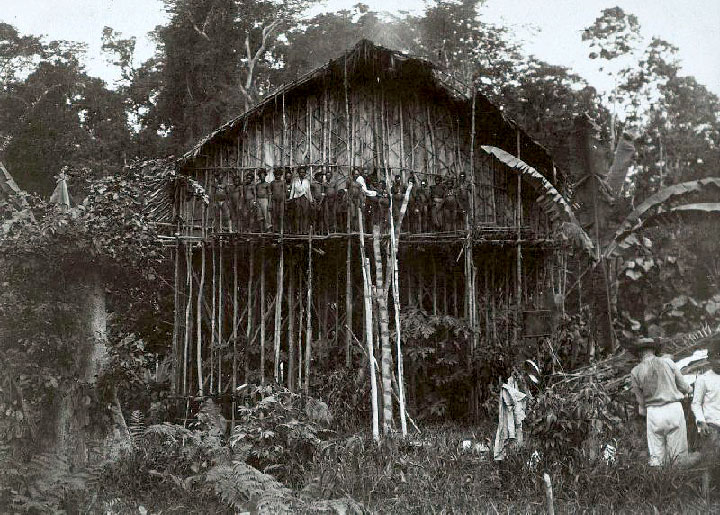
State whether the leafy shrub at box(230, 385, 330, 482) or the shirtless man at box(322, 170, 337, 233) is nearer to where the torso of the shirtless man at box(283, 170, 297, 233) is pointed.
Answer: the leafy shrub

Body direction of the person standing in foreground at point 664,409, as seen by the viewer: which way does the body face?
away from the camera

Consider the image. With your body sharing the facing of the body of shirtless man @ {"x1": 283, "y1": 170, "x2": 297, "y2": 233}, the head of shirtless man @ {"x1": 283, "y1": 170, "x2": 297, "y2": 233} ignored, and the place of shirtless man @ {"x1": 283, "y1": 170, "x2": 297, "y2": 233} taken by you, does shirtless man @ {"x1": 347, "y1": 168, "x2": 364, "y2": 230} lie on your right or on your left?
on your left

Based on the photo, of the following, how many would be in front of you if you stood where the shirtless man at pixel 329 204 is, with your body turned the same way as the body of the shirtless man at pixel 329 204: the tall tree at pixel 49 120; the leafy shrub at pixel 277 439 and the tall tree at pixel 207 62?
1

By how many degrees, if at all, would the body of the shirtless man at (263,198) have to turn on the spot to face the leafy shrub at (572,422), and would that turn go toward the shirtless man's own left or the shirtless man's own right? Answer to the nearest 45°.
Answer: approximately 45° to the shirtless man's own left

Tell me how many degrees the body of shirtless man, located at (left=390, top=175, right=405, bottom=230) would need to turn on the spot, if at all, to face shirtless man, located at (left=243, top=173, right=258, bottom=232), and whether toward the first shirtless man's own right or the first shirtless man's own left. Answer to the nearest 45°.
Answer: approximately 90° to the first shirtless man's own right

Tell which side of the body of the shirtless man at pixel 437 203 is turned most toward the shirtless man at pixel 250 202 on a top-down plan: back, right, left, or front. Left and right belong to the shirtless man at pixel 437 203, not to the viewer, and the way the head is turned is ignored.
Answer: right

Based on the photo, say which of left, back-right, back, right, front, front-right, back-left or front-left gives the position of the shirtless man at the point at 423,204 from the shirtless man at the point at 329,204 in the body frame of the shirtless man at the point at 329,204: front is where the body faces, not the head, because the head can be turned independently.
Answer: left

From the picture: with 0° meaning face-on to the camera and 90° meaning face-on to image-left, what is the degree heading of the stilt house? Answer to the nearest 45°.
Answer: approximately 0°

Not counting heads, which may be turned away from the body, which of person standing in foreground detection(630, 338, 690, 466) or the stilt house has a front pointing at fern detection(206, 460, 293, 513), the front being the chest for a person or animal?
the stilt house
